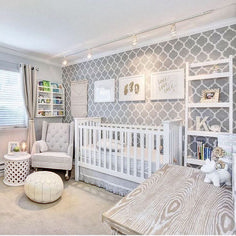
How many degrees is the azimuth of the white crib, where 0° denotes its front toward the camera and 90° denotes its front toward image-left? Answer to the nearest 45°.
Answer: approximately 45°

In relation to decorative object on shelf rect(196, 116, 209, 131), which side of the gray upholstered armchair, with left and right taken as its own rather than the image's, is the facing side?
left

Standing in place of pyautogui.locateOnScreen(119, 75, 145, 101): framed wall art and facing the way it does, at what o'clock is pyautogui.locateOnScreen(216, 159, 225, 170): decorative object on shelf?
The decorative object on shelf is roughly at 10 o'clock from the framed wall art.

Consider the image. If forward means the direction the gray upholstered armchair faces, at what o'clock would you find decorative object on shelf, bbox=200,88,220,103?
The decorative object on shelf is roughly at 9 o'clock from the gray upholstered armchair.

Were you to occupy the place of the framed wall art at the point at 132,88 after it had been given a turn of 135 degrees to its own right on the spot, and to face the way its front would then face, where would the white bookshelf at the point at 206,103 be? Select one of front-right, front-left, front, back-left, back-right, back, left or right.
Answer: back-right

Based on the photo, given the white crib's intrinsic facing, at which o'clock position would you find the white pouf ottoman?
The white pouf ottoman is roughly at 1 o'clock from the white crib.

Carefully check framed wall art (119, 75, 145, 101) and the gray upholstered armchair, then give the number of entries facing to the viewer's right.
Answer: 0

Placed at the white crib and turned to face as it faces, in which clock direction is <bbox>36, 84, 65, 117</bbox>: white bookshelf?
The white bookshelf is roughly at 3 o'clock from the white crib.

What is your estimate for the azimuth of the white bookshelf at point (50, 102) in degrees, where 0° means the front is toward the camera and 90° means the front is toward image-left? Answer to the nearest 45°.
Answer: approximately 315°

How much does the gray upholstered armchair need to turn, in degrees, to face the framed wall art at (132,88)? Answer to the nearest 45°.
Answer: approximately 90° to its left

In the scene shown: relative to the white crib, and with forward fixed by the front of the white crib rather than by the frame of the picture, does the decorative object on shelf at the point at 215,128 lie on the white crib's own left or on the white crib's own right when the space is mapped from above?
on the white crib's own left
